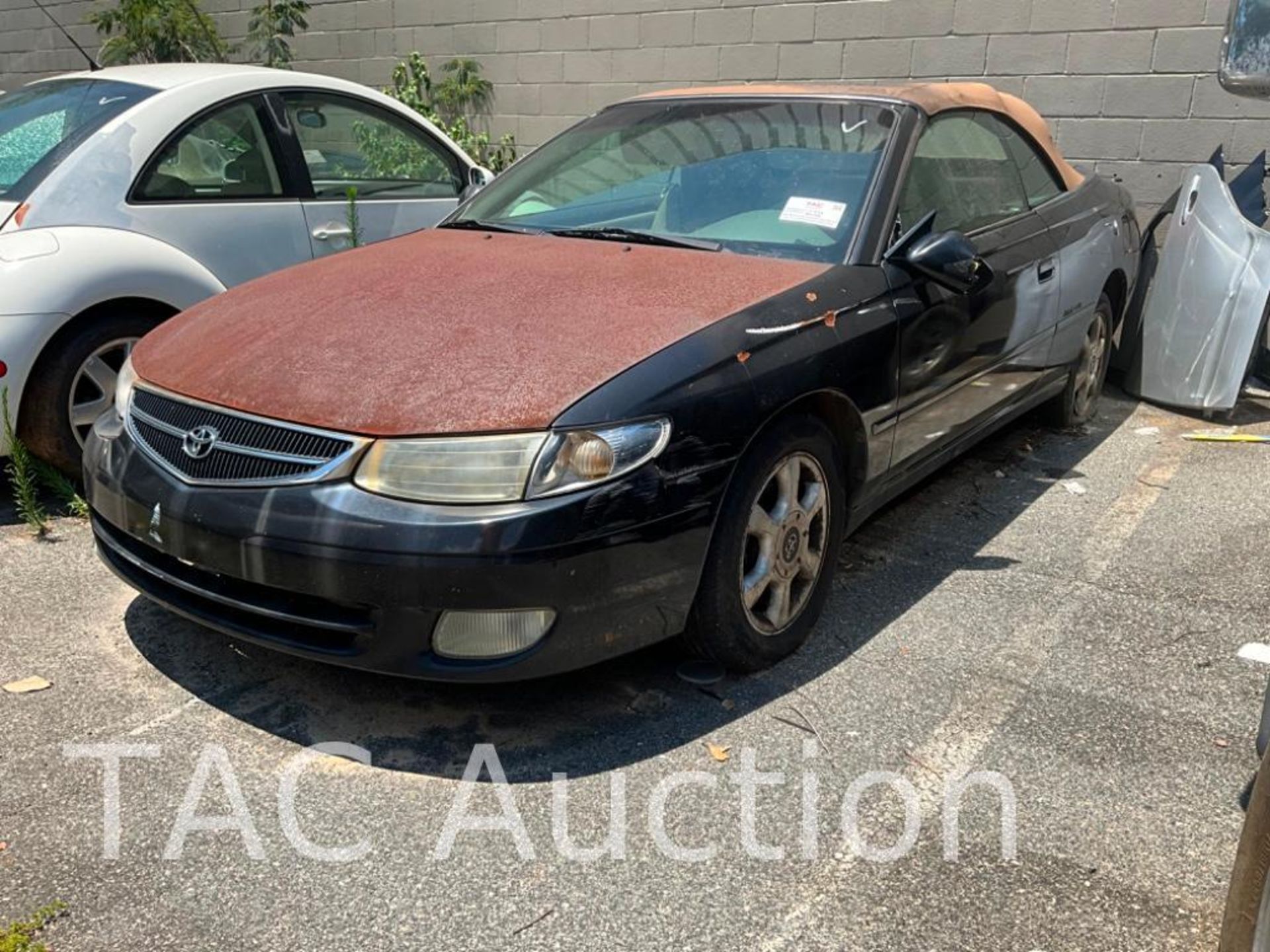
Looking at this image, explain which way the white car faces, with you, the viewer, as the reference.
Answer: facing away from the viewer and to the right of the viewer

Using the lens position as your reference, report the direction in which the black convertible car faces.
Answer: facing the viewer and to the left of the viewer

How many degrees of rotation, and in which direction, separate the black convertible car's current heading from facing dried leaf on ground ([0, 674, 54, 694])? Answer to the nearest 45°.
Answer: approximately 45° to its right

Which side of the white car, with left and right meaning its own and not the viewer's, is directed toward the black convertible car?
right

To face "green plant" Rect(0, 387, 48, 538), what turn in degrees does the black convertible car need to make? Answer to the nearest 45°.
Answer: approximately 90° to its right

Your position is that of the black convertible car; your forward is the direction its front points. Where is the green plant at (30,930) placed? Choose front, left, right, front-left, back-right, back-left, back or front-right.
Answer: front

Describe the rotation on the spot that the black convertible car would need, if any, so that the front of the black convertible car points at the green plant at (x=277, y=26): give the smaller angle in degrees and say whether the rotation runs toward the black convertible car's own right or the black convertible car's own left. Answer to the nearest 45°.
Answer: approximately 135° to the black convertible car's own right

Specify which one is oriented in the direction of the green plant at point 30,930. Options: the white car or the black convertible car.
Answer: the black convertible car

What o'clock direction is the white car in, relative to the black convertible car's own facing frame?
The white car is roughly at 3 o'clock from the black convertible car.

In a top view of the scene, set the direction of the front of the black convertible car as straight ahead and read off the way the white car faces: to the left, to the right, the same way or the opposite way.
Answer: the opposite way

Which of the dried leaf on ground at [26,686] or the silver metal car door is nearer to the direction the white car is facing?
the silver metal car door

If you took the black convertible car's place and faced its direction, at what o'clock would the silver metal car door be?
The silver metal car door is roughly at 6 o'clock from the black convertible car.

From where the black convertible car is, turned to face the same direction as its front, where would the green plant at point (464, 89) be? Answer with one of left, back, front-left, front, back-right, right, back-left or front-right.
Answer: back-right
